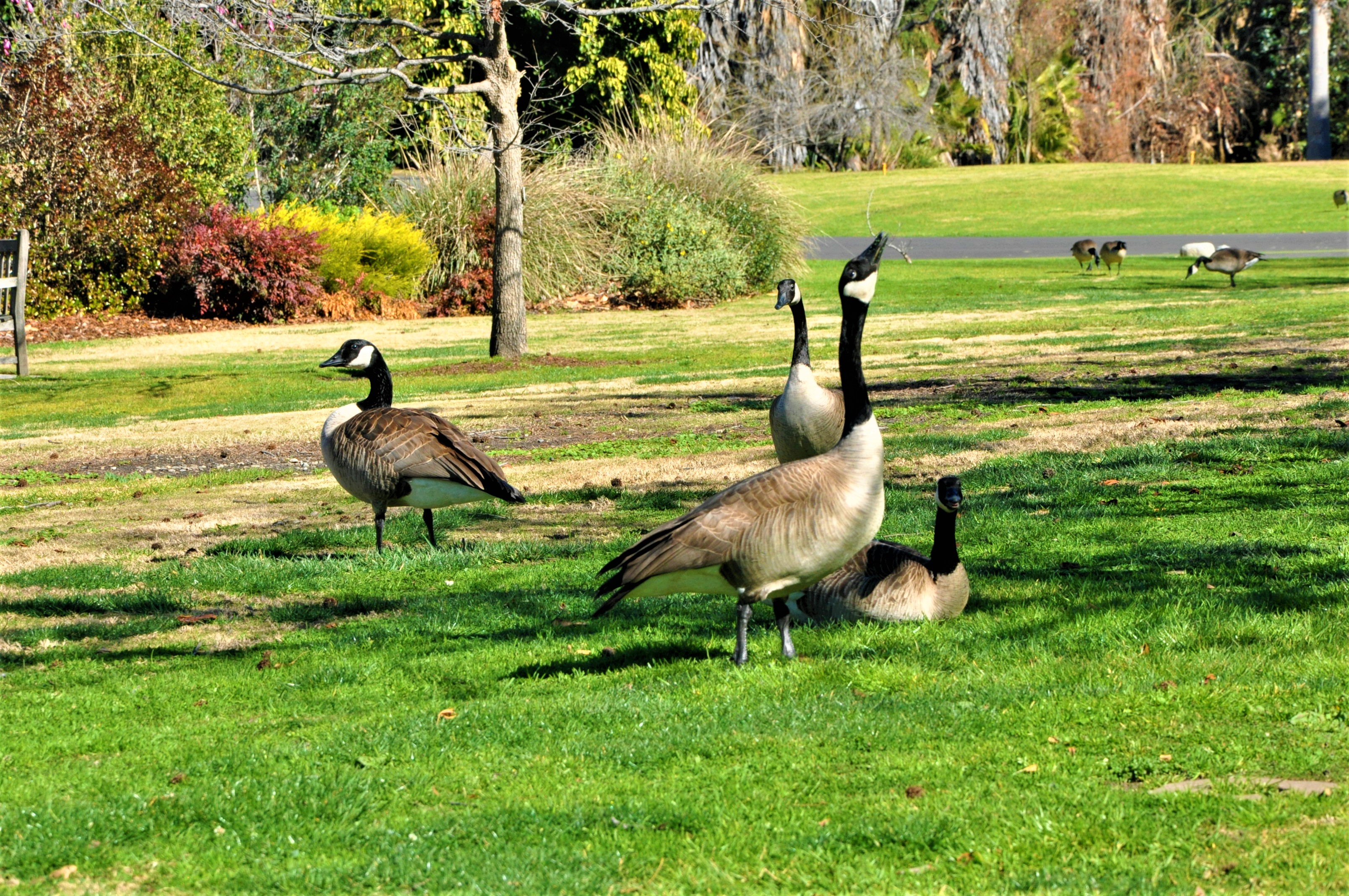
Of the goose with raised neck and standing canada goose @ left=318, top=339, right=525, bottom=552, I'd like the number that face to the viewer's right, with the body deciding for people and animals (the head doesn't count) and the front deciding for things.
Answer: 1

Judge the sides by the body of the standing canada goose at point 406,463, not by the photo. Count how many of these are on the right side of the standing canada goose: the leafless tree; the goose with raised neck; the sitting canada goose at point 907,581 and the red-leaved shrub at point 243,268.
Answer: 2

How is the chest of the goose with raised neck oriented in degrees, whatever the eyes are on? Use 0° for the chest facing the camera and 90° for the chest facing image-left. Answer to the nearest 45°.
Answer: approximately 270°

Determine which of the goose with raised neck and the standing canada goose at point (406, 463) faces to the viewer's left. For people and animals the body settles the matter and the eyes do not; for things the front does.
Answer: the standing canada goose

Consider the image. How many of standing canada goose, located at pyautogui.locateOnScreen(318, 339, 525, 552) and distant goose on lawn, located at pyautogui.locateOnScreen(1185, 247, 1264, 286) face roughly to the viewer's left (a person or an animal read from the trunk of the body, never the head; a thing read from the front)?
2

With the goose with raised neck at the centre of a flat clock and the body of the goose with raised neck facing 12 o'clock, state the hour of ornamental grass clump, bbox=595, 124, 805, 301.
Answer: The ornamental grass clump is roughly at 9 o'clock from the goose with raised neck.

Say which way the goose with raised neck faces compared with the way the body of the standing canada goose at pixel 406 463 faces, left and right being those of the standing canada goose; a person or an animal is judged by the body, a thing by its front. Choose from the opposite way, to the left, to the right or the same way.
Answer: the opposite way

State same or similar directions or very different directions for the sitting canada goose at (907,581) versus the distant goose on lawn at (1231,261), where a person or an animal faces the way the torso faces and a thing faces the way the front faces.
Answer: very different directions

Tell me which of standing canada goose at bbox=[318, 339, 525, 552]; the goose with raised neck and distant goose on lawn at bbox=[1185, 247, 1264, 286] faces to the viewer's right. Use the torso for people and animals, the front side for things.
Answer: the goose with raised neck

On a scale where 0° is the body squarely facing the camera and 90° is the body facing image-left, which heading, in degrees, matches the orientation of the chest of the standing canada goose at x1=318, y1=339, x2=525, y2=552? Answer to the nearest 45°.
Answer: approximately 90°

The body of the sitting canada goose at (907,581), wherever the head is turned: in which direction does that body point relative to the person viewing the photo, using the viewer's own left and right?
facing to the right of the viewer

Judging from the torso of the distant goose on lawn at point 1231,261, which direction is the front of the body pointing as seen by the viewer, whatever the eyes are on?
to the viewer's left
